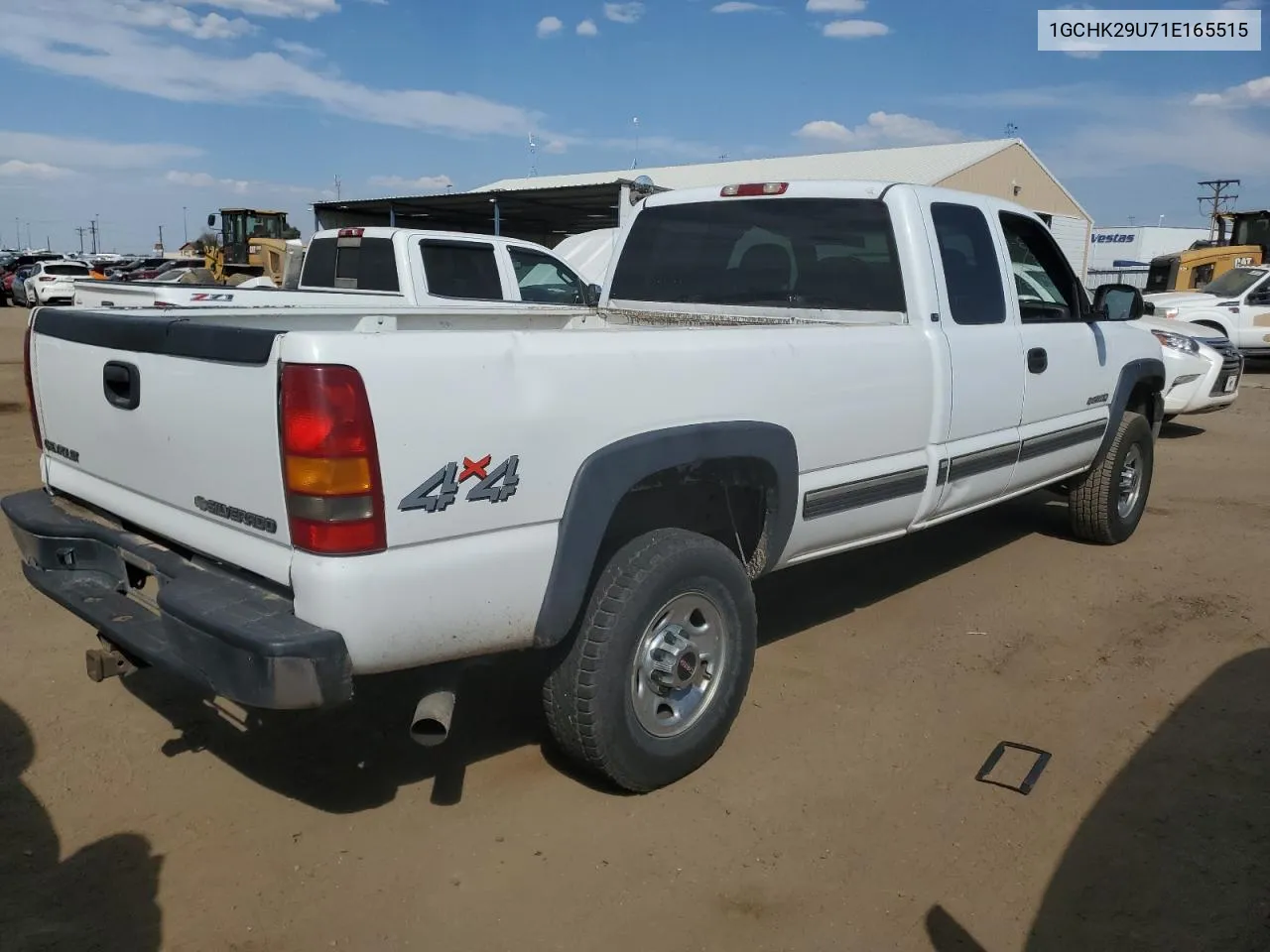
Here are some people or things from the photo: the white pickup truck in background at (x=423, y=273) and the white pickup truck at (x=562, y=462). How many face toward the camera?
0

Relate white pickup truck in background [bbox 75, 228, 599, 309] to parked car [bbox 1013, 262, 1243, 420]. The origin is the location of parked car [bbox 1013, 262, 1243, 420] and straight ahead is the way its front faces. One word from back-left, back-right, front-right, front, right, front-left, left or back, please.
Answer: right

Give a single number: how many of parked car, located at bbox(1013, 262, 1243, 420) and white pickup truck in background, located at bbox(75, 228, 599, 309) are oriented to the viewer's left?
0

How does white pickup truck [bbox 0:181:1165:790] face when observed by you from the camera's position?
facing away from the viewer and to the right of the viewer

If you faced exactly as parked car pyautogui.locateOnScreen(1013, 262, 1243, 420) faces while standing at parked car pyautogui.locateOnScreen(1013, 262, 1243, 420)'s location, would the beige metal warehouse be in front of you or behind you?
behind

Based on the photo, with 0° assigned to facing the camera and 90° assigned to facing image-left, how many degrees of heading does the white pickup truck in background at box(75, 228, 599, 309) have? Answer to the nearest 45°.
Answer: approximately 225°

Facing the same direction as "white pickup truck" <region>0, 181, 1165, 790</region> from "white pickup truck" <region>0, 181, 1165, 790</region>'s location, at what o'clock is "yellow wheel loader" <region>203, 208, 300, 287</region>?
The yellow wheel loader is roughly at 10 o'clock from the white pickup truck.

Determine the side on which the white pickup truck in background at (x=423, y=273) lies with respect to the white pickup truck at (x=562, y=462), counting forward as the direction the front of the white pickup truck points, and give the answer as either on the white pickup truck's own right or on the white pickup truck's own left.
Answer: on the white pickup truck's own left

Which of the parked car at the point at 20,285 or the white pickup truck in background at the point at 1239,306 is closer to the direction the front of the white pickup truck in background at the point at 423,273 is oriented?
the white pickup truck in background

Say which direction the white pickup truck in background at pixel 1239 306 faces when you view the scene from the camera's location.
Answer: facing the viewer and to the left of the viewer

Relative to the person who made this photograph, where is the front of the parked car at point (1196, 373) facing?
facing the viewer and to the right of the viewer

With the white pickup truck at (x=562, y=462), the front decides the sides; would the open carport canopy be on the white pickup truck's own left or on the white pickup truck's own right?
on the white pickup truck's own left

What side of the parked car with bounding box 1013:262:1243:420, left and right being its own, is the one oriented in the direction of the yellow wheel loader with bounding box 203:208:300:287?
back
